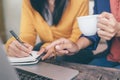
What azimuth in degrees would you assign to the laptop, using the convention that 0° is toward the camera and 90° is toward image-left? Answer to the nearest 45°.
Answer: approximately 225°

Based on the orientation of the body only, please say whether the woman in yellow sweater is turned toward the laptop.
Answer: yes

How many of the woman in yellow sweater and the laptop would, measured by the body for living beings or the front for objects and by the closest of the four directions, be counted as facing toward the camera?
1

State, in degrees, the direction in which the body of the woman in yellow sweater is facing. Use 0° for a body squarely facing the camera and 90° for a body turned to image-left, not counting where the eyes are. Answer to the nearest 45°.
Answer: approximately 0°

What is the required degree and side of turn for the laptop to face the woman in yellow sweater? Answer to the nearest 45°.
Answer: approximately 45° to its left
